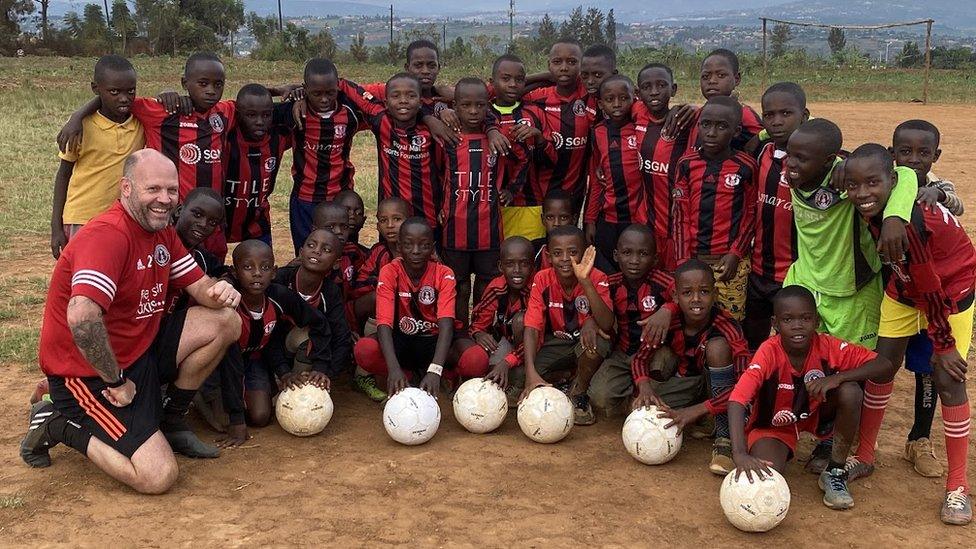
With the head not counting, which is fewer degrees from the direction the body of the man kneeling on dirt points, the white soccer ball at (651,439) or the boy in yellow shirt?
the white soccer ball

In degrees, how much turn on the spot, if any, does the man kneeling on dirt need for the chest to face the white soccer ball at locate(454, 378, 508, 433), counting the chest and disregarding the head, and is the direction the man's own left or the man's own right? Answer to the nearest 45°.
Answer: approximately 45° to the man's own left

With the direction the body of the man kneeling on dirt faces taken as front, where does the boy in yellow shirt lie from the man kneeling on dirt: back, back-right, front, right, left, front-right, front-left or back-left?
back-left

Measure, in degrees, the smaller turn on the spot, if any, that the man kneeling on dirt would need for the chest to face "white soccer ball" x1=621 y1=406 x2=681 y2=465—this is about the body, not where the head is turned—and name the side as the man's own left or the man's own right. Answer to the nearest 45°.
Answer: approximately 45° to the man's own left

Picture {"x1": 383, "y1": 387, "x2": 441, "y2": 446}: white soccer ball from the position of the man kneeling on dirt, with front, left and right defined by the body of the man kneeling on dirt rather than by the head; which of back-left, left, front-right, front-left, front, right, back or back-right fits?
front-left

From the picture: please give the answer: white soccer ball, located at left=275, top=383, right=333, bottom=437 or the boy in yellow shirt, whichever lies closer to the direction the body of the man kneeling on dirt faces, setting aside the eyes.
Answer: the white soccer ball

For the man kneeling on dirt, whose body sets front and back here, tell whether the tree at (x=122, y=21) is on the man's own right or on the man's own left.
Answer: on the man's own left

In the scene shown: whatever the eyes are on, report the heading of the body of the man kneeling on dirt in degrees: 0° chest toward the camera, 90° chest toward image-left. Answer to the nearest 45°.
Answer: approximately 315°

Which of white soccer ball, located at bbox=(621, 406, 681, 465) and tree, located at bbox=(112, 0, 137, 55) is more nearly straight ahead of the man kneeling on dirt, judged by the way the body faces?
the white soccer ball

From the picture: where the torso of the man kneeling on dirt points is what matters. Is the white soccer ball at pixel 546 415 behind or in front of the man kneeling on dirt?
in front

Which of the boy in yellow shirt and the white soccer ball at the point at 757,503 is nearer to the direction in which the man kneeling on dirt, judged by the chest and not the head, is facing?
the white soccer ball

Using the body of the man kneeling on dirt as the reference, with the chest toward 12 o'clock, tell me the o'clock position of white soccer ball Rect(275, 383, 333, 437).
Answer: The white soccer ball is roughly at 10 o'clock from the man kneeling on dirt.

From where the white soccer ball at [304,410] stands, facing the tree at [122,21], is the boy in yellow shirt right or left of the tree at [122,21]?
left
